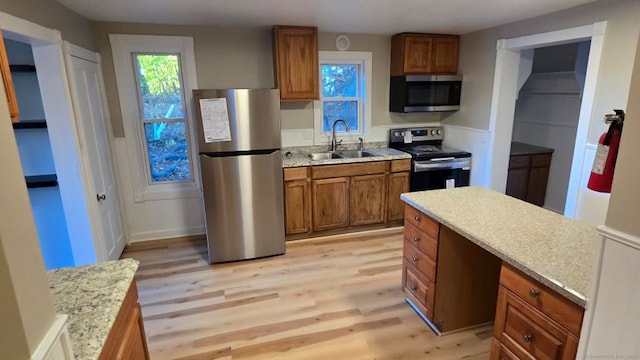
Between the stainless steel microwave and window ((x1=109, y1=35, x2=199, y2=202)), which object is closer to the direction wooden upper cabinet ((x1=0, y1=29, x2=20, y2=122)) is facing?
the stainless steel microwave

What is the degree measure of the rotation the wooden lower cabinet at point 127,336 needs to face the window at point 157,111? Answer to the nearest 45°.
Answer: approximately 90° to its left

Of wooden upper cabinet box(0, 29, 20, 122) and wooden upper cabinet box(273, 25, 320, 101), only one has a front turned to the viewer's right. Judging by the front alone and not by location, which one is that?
wooden upper cabinet box(0, 29, 20, 122)

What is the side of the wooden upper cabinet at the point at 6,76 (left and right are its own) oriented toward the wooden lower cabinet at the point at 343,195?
front

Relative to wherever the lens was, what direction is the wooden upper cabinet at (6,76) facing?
facing to the right of the viewer

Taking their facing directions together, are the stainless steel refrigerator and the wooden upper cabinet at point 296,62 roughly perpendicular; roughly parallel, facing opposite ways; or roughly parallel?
roughly parallel

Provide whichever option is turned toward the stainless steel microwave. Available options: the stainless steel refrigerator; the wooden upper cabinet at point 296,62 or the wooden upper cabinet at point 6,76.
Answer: the wooden upper cabinet at point 6,76

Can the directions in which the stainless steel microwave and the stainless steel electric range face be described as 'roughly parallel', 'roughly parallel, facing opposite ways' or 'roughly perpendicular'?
roughly parallel

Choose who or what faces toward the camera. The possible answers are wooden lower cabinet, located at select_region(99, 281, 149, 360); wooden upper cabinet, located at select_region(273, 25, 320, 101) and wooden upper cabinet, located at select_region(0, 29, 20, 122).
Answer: wooden upper cabinet, located at select_region(273, 25, 320, 101)

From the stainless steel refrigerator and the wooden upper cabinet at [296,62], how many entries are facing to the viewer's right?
0

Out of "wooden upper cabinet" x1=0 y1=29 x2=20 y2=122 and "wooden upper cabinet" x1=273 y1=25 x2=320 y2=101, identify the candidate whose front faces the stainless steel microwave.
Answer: "wooden upper cabinet" x1=0 y1=29 x2=20 y2=122

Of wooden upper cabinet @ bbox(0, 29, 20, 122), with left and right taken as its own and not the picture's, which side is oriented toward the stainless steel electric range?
front

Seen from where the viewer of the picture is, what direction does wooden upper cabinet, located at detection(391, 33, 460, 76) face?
facing the viewer and to the right of the viewer

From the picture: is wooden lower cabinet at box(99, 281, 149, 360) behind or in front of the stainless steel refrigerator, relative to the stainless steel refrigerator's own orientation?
in front

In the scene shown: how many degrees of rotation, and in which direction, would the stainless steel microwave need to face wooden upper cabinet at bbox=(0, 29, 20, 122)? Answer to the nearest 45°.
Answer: approximately 90° to its right

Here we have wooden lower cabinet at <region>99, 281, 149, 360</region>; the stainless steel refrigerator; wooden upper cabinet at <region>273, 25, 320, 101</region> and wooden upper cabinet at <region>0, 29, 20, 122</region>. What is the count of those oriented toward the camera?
2

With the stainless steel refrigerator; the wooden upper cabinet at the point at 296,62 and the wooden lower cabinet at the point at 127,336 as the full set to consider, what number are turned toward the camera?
2

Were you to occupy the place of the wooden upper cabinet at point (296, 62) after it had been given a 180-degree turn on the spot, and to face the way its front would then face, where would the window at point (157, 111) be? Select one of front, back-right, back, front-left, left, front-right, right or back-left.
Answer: left

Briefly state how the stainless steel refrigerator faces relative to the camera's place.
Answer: facing the viewer
